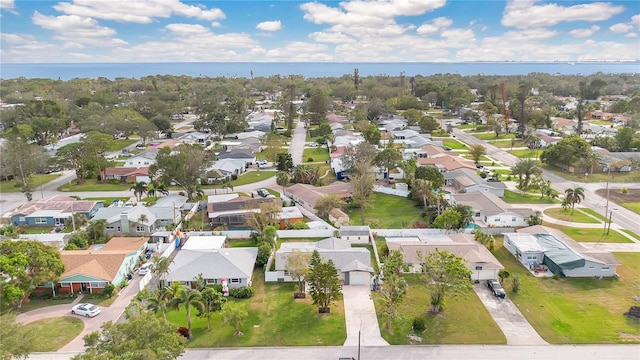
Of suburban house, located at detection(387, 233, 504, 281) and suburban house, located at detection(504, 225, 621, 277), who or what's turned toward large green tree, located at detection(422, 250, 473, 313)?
suburban house, located at detection(387, 233, 504, 281)

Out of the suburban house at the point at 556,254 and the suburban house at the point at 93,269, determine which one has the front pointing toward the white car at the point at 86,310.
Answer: the suburban house at the point at 93,269

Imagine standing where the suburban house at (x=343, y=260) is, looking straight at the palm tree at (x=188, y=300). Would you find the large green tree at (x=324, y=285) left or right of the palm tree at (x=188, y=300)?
left

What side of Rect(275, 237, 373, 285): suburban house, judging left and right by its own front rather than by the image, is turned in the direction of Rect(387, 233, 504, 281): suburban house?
left

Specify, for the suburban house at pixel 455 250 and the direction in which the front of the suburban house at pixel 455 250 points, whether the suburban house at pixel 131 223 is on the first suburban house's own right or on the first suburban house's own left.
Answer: on the first suburban house's own right

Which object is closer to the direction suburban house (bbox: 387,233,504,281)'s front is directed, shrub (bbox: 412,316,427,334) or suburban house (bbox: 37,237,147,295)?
the shrub

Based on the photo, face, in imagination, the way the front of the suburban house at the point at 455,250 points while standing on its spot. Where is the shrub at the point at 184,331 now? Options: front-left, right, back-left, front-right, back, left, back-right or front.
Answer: front-right

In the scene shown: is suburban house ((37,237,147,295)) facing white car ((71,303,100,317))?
yes

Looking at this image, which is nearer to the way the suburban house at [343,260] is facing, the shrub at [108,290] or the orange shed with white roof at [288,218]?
the shrub

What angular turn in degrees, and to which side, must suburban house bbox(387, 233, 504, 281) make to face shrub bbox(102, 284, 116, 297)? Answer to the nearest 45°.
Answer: approximately 45° to its right

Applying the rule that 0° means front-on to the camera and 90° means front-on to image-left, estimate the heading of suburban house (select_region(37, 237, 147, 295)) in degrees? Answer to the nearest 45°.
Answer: approximately 0°
